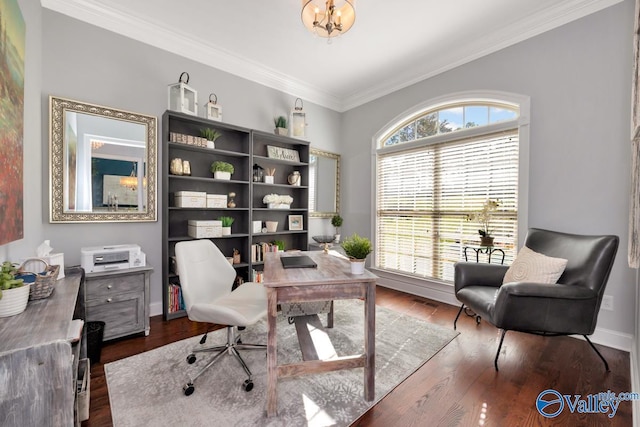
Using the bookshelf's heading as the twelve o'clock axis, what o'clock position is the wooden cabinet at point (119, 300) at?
The wooden cabinet is roughly at 3 o'clock from the bookshelf.

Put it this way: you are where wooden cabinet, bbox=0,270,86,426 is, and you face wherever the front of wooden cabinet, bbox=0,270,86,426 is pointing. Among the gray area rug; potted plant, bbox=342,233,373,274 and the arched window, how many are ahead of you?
3

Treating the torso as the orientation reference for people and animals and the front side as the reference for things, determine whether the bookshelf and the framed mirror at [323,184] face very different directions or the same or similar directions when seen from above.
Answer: same or similar directions

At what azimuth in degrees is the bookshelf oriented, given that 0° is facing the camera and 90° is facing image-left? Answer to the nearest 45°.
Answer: approximately 315°

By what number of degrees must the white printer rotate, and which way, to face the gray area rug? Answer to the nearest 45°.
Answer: approximately 45° to its left

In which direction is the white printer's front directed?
toward the camera

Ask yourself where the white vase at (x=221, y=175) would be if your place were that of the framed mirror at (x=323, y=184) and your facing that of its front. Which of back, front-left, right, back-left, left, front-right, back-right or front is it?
right

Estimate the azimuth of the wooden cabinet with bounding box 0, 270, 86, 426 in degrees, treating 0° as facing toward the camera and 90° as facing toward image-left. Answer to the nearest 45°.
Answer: approximately 270°

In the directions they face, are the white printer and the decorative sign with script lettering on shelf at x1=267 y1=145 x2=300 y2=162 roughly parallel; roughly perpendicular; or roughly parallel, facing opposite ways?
roughly parallel

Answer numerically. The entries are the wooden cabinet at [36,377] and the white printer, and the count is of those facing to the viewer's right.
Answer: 1

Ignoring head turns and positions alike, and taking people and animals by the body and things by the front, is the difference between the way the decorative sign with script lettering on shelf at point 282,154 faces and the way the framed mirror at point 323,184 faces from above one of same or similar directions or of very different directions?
same or similar directions

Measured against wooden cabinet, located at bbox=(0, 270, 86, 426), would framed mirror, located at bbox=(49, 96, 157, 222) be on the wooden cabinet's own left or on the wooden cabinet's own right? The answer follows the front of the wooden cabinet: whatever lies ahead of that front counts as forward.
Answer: on the wooden cabinet's own left

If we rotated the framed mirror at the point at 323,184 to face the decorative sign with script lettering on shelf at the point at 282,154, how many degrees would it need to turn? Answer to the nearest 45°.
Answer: approximately 90° to its right

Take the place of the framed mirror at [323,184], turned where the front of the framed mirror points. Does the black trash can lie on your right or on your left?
on your right

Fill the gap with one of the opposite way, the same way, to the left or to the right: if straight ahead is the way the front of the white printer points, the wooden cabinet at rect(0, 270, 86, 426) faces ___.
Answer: to the left

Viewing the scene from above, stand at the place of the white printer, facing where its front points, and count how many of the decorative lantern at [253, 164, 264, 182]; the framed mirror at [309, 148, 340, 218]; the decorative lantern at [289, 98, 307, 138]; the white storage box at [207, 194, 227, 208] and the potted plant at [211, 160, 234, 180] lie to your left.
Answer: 5

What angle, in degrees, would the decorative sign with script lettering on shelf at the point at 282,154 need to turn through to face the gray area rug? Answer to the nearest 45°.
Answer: approximately 45° to its right

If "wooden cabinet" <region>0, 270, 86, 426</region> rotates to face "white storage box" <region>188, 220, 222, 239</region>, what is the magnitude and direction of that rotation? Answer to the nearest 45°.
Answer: approximately 45° to its left

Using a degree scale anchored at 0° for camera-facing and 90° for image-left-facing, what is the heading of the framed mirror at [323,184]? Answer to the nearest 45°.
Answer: approximately 315°

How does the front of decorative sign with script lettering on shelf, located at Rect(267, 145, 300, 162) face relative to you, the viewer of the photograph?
facing the viewer and to the right of the viewer
